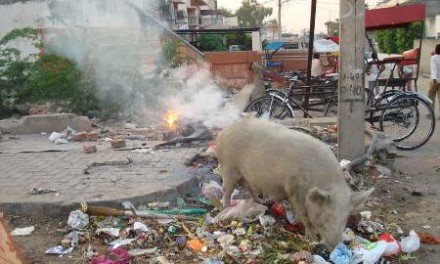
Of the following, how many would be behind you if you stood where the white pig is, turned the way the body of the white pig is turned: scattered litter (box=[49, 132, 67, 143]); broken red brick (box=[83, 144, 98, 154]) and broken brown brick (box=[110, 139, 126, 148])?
3

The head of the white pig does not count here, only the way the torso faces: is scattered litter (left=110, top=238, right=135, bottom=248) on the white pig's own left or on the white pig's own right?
on the white pig's own right

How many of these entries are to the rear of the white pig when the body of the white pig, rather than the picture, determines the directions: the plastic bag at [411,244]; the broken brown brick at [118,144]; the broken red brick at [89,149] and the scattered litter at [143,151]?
3

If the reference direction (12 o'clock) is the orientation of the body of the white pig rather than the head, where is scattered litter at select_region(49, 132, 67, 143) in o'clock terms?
The scattered litter is roughly at 6 o'clock from the white pig.

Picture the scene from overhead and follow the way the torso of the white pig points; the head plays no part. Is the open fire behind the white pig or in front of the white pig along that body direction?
behind

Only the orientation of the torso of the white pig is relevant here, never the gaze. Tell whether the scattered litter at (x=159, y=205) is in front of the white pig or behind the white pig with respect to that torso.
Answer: behind

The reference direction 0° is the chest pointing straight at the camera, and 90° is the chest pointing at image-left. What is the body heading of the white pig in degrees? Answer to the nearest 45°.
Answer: approximately 315°

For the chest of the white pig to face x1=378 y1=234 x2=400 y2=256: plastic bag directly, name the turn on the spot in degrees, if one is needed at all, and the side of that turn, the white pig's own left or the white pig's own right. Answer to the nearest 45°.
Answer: approximately 45° to the white pig's own left

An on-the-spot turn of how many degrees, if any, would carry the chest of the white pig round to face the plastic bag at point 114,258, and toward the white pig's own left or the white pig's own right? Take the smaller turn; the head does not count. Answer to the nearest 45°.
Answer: approximately 135° to the white pig's own right

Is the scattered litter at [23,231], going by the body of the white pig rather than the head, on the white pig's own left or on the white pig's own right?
on the white pig's own right
